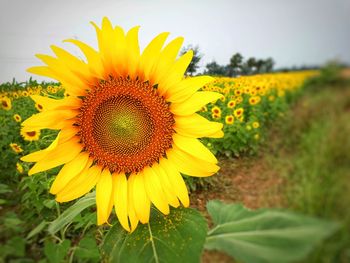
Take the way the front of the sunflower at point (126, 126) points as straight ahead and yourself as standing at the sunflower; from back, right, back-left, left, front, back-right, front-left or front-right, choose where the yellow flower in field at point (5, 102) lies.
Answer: back-right

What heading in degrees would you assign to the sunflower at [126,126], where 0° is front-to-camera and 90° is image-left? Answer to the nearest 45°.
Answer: approximately 0°

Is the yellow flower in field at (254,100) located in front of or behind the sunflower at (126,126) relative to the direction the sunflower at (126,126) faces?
behind

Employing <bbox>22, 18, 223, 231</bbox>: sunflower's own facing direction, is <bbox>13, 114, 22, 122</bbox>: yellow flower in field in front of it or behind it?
behind
